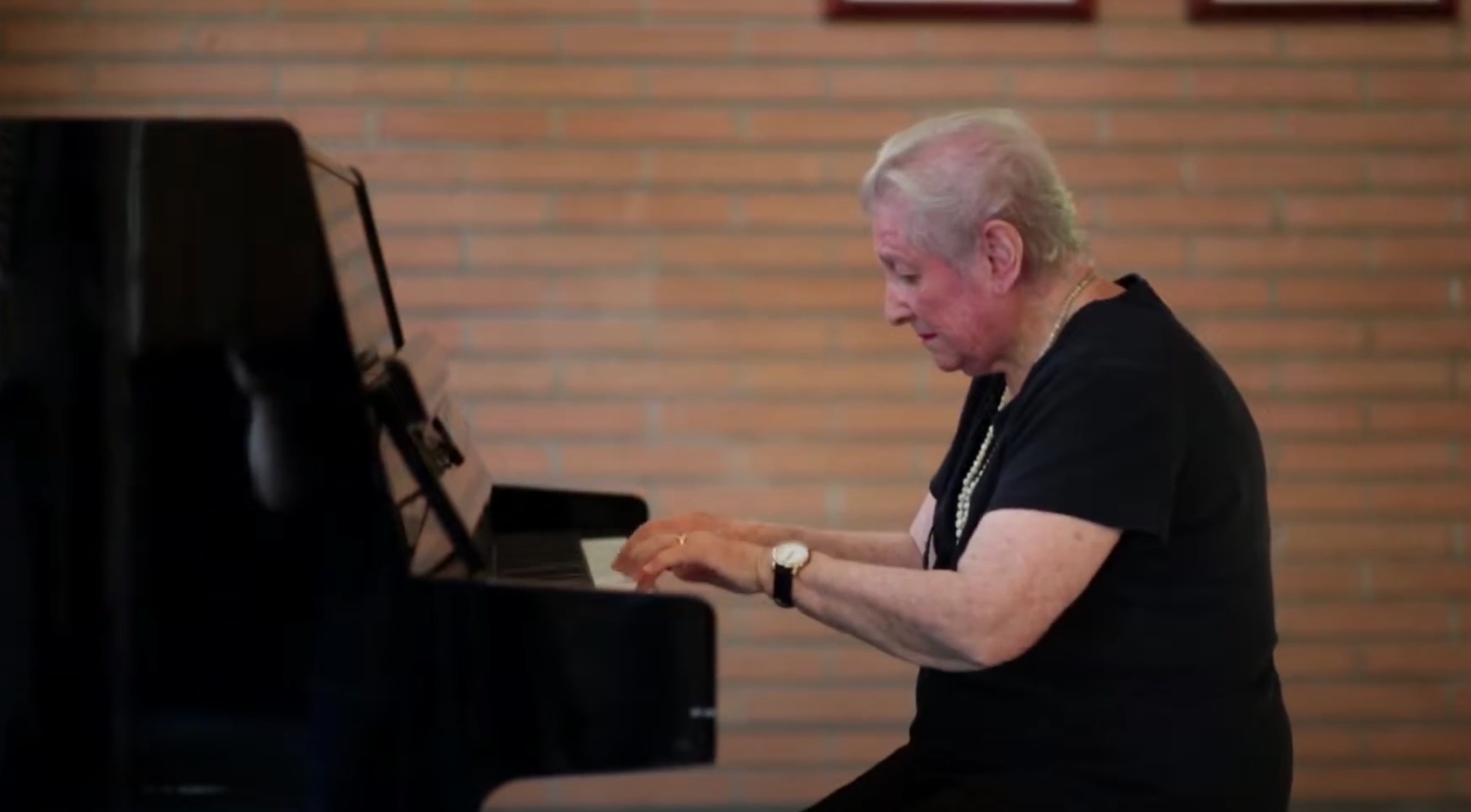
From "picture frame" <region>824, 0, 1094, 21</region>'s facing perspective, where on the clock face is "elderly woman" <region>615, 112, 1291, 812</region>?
The elderly woman is roughly at 12 o'clock from the picture frame.

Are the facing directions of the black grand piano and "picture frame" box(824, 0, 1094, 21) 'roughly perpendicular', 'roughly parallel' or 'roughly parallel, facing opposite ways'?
roughly perpendicular

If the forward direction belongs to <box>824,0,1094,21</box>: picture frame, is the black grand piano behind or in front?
in front

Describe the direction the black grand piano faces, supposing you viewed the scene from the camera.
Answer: facing to the right of the viewer

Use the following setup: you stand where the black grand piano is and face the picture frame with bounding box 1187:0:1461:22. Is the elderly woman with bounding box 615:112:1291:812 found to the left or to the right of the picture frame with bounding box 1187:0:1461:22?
right

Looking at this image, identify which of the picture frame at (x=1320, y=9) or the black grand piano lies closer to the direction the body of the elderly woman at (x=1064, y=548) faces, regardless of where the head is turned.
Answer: the black grand piano

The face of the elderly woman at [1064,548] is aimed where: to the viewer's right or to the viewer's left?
to the viewer's left

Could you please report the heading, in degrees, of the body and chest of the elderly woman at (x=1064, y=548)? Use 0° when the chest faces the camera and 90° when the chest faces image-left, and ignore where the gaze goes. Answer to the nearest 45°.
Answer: approximately 90°

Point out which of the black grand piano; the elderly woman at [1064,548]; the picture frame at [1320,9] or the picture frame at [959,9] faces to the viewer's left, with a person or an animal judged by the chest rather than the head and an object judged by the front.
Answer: the elderly woman

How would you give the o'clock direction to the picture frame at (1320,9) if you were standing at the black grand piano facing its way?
The picture frame is roughly at 11 o'clock from the black grand piano.

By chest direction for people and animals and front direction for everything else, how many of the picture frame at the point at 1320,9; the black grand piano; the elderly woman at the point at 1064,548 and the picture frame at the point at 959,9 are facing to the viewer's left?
1

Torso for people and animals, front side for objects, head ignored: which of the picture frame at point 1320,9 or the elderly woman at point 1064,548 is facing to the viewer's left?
the elderly woman

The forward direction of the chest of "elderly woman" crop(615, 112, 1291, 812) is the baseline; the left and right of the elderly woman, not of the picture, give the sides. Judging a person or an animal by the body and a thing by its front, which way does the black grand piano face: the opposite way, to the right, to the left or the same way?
the opposite way
